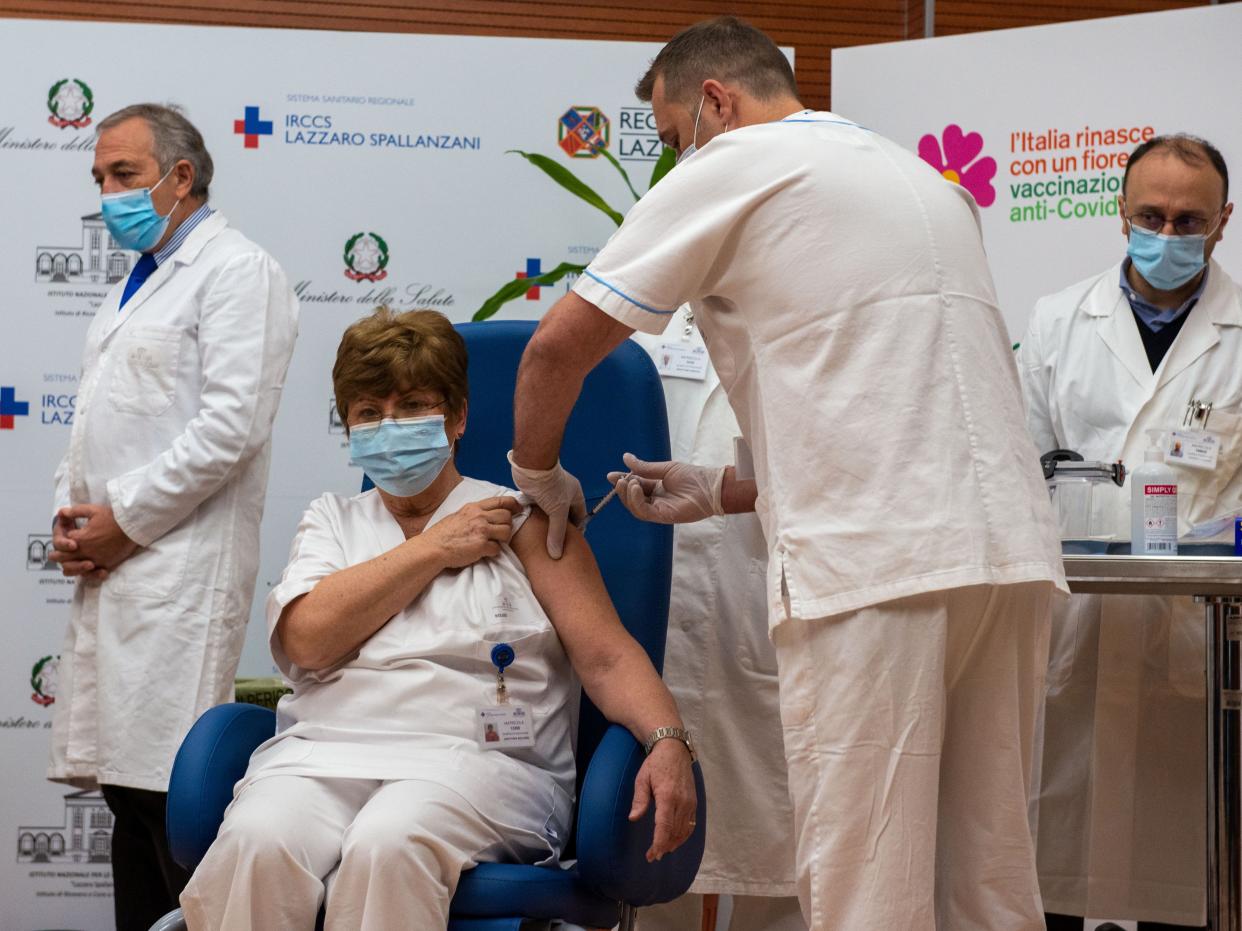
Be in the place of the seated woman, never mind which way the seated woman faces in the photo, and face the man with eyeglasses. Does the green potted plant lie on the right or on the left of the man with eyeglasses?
left

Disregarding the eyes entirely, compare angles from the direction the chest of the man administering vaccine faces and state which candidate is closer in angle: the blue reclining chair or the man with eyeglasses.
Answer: the blue reclining chair

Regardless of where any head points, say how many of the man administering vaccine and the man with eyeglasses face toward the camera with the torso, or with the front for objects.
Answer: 1

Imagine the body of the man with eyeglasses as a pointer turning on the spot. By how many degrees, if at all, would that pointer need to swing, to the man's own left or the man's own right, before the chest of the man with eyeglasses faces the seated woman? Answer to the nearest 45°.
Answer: approximately 45° to the man's own right

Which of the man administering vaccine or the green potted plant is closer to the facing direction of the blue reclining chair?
the man administering vaccine

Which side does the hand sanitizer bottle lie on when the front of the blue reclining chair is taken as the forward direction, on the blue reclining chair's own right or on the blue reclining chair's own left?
on the blue reclining chair's own left

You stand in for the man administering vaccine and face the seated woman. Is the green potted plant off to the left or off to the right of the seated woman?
right

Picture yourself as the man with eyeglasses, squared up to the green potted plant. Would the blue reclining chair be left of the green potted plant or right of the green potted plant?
left

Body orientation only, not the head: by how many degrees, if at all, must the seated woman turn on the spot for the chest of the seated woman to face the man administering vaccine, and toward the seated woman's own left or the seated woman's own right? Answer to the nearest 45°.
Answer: approximately 90° to the seated woman's own left

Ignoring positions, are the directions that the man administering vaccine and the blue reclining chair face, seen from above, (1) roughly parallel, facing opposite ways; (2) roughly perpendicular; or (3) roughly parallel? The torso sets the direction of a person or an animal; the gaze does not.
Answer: roughly perpendicular

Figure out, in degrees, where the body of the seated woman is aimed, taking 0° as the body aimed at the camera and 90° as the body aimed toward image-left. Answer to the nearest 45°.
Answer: approximately 45°

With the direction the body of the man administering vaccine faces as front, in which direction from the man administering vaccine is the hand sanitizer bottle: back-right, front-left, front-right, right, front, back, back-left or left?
right

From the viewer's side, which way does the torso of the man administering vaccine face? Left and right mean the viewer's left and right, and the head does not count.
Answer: facing away from the viewer and to the left of the viewer

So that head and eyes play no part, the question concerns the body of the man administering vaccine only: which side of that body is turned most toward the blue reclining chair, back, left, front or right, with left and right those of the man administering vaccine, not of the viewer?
front
